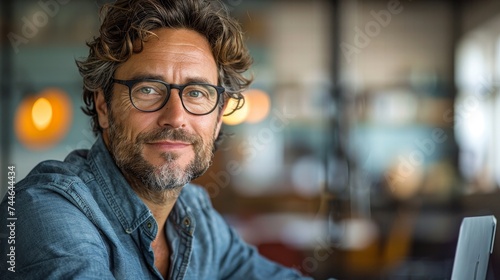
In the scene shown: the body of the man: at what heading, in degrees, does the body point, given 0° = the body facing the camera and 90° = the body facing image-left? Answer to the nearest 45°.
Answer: approximately 315°

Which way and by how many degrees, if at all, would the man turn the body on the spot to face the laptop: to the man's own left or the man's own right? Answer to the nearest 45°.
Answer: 0° — they already face it
